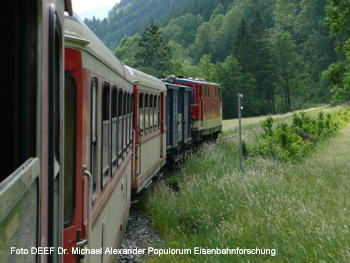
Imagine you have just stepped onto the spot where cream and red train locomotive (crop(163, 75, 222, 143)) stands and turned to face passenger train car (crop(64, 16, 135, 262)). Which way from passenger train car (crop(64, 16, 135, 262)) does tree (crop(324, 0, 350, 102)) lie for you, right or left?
left

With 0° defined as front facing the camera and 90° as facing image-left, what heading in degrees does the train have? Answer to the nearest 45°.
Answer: approximately 225°
